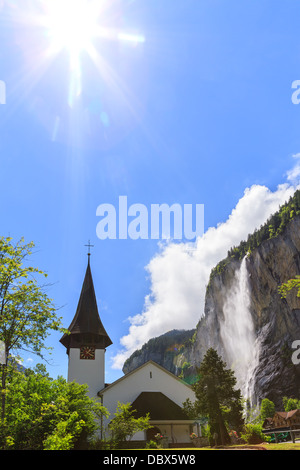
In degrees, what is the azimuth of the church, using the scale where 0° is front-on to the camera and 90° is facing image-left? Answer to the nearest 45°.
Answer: approximately 0°

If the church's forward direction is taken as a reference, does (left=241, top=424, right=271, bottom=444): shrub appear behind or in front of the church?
in front

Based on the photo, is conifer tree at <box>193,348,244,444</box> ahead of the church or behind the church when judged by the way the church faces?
ahead
